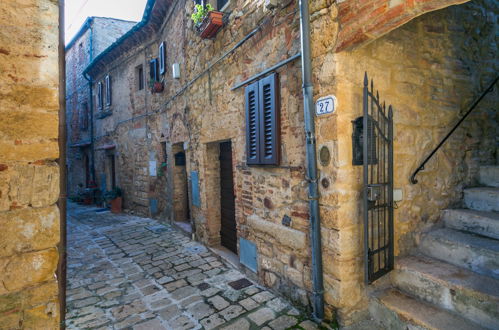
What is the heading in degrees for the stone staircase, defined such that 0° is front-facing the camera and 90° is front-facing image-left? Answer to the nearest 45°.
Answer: approximately 45°

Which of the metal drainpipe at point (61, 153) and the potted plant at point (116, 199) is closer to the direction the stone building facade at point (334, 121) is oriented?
the metal drainpipe

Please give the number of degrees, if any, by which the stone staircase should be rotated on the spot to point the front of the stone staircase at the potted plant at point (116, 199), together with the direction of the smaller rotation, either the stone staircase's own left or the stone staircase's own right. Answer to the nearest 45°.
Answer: approximately 45° to the stone staircase's own right

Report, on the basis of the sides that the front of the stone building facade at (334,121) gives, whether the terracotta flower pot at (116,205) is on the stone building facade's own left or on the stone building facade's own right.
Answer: on the stone building facade's own right

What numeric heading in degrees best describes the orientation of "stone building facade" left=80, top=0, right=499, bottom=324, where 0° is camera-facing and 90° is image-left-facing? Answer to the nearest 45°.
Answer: approximately 45°

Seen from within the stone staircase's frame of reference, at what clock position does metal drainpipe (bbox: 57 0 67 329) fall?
The metal drainpipe is roughly at 12 o'clock from the stone staircase.

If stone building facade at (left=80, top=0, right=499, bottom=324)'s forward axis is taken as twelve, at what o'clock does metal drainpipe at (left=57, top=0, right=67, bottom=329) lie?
The metal drainpipe is roughly at 12 o'clock from the stone building facade.
